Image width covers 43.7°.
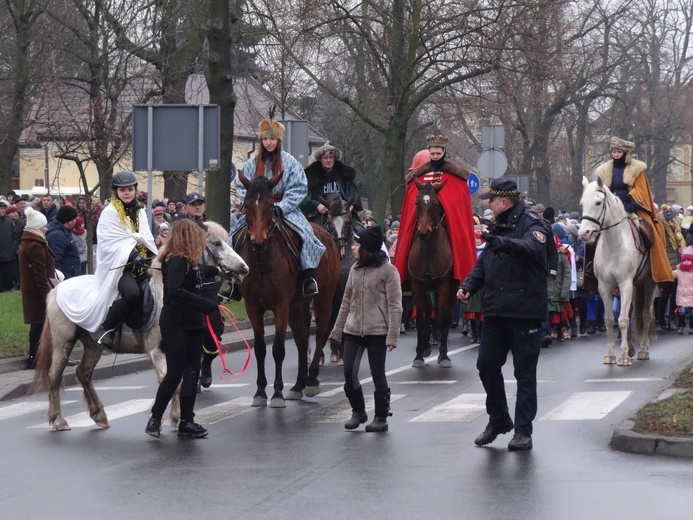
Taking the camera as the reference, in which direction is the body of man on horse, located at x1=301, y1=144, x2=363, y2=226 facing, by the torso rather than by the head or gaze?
toward the camera

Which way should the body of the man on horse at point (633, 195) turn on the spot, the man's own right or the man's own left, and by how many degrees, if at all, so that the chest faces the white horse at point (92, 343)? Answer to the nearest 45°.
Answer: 0° — they already face it

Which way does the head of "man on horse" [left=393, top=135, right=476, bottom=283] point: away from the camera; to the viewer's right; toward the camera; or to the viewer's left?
toward the camera

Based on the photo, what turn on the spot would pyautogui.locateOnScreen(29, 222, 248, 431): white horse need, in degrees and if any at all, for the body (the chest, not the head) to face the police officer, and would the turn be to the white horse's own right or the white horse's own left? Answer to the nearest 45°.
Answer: approximately 45° to the white horse's own right

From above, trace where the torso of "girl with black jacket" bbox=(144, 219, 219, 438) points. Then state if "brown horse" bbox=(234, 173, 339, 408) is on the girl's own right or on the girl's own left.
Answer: on the girl's own left

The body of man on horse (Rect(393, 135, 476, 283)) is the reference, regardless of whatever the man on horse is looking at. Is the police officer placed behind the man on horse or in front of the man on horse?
in front

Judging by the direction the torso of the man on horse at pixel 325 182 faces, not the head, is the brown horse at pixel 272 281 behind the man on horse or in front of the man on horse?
in front
